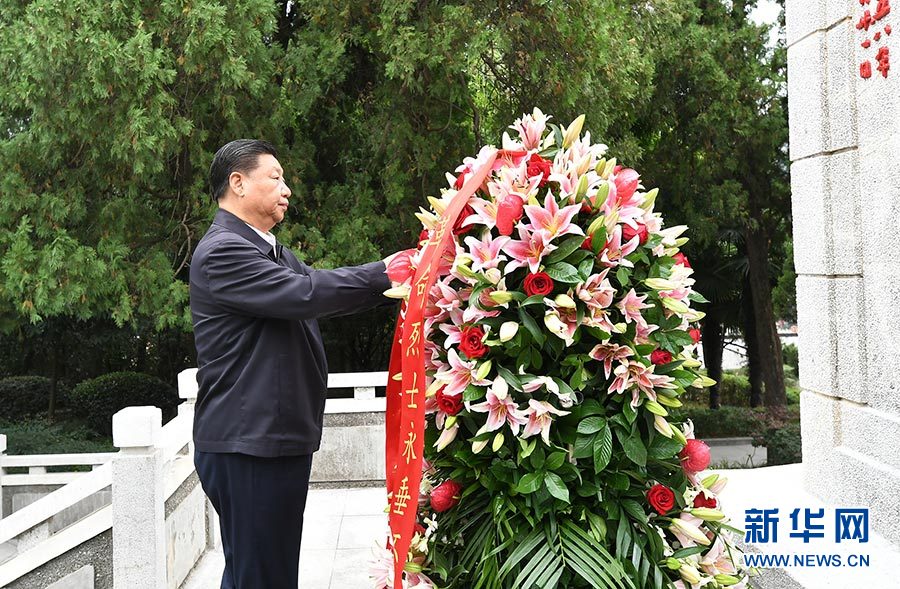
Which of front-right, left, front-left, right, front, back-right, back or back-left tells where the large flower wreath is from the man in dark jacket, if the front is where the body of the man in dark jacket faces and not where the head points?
front-right

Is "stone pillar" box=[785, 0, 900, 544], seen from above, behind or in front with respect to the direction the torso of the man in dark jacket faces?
in front

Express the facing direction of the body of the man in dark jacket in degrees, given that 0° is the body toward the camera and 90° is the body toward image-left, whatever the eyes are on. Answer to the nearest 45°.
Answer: approximately 270°

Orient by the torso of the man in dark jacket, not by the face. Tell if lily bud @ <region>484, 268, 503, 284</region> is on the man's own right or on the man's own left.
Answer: on the man's own right

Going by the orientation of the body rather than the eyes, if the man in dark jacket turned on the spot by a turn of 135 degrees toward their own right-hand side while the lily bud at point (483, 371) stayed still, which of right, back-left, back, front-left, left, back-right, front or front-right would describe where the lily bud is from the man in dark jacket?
left

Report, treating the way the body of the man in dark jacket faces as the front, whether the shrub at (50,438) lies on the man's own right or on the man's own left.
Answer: on the man's own left

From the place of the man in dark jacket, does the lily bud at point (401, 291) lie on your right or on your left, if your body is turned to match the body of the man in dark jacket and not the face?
on your right

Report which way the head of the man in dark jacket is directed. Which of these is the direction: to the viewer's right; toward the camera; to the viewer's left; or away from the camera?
to the viewer's right

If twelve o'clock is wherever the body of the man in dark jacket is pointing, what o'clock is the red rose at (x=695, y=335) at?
The red rose is roughly at 1 o'clock from the man in dark jacket.

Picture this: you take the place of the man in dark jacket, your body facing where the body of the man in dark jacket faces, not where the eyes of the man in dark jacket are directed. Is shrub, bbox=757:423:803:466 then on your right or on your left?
on your left

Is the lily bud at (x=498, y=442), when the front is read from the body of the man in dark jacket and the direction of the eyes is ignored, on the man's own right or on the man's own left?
on the man's own right

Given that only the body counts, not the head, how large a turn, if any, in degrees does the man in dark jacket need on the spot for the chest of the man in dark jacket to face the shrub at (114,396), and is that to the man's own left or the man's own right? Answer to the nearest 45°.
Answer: approximately 90° to the man's own left
